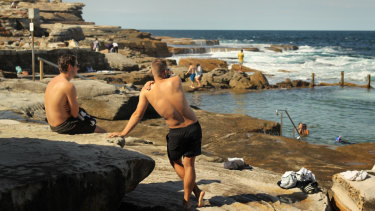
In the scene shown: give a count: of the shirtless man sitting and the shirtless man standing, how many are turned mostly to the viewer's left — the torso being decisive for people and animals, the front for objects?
0

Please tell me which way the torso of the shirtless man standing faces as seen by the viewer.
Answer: away from the camera

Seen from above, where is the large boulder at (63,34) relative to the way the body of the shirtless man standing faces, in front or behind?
in front

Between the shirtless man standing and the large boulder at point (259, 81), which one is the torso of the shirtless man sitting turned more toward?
the large boulder

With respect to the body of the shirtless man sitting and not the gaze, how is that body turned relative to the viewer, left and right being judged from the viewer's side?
facing away from the viewer and to the right of the viewer

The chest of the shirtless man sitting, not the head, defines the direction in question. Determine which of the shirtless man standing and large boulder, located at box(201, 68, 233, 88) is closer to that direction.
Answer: the large boulder

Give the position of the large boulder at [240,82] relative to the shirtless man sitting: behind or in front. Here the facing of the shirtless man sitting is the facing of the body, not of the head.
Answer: in front

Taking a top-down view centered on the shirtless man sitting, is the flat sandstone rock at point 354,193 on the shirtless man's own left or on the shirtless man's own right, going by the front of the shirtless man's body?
on the shirtless man's own right

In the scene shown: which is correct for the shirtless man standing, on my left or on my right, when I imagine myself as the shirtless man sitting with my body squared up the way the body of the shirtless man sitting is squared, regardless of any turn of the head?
on my right

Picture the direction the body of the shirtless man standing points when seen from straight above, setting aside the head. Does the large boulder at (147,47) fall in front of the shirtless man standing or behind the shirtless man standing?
in front

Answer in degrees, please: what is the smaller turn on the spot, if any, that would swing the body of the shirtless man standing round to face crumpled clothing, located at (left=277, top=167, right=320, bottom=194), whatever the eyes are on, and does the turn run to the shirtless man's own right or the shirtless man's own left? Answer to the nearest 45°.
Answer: approximately 45° to the shirtless man's own right
